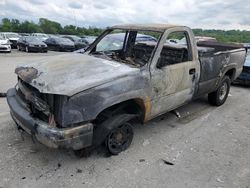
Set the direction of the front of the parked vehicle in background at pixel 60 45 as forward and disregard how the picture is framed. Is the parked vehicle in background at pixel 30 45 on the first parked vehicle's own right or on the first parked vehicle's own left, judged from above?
on the first parked vehicle's own right

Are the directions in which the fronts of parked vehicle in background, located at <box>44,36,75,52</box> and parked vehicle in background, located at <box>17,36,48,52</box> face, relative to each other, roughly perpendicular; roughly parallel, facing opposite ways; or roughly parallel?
roughly parallel

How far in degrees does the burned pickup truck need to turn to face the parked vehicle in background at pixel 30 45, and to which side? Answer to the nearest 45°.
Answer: approximately 90° to its right

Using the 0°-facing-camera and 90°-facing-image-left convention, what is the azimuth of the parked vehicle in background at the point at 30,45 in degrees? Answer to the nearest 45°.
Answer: approximately 315°

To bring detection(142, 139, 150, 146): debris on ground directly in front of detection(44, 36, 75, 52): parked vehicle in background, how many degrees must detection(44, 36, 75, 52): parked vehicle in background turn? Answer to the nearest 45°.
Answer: approximately 45° to its right

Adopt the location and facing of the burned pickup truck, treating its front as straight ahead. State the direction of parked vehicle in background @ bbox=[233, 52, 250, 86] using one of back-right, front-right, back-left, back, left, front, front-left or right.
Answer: back

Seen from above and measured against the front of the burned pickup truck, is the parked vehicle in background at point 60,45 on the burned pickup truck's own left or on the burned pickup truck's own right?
on the burned pickup truck's own right

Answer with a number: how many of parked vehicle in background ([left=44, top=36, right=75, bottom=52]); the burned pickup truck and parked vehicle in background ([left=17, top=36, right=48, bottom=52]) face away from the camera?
0

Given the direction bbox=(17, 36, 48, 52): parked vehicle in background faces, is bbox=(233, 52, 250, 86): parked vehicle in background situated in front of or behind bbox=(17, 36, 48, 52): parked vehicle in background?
in front

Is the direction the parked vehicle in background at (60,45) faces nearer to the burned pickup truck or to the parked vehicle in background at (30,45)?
the burned pickup truck

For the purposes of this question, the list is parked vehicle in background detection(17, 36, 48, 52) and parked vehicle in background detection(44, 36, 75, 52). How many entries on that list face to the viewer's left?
0
